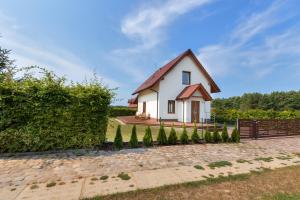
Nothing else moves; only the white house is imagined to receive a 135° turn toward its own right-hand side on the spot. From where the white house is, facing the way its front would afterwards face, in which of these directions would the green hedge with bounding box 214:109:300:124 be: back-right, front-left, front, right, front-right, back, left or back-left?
back-right

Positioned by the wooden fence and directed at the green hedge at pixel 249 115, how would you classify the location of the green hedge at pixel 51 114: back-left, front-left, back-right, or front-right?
back-left

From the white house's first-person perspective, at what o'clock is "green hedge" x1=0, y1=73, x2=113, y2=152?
The green hedge is roughly at 2 o'clock from the white house.

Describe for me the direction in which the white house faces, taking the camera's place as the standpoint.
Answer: facing the viewer and to the right of the viewer
